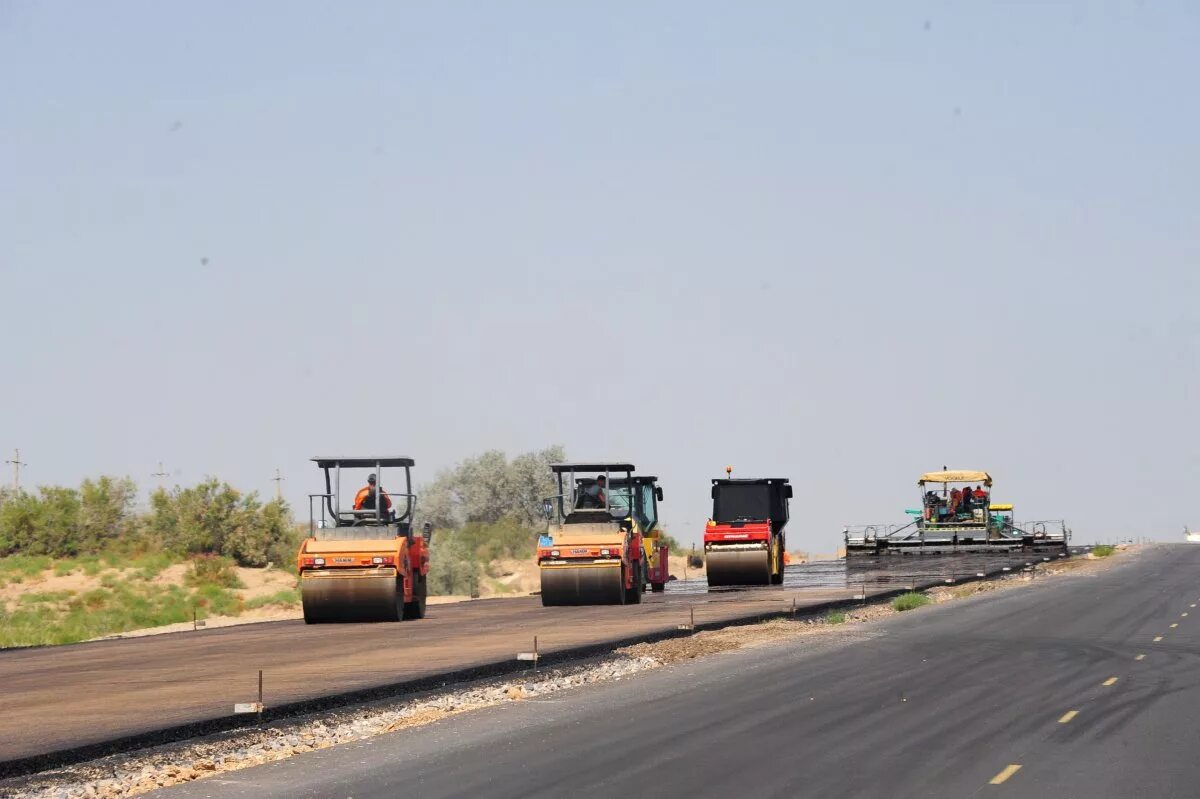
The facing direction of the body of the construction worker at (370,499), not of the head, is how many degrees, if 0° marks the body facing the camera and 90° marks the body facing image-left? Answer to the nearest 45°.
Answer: approximately 0°

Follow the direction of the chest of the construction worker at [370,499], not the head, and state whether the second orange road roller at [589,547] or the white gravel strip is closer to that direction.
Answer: the white gravel strip

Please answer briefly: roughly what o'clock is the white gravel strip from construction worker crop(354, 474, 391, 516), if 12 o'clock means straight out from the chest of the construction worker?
The white gravel strip is roughly at 12 o'clock from the construction worker.

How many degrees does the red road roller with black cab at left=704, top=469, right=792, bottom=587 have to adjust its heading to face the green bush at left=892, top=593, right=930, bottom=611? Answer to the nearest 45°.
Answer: approximately 45° to its left
